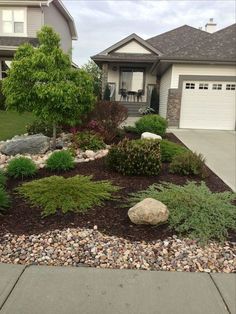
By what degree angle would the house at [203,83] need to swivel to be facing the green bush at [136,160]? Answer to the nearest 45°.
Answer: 0° — it already faces it

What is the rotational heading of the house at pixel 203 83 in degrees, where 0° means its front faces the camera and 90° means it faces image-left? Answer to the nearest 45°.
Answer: approximately 0°

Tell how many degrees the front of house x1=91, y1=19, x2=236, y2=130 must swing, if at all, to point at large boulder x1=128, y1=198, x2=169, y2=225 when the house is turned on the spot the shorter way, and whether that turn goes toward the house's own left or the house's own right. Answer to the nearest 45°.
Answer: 0° — it already faces it

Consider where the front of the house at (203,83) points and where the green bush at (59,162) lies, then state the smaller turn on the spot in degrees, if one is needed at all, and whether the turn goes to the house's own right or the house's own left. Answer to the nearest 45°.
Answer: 0° — it already faces it

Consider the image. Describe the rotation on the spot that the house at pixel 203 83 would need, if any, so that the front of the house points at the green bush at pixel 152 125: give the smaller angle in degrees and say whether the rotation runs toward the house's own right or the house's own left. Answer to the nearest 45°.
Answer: approximately 45° to the house's own right
